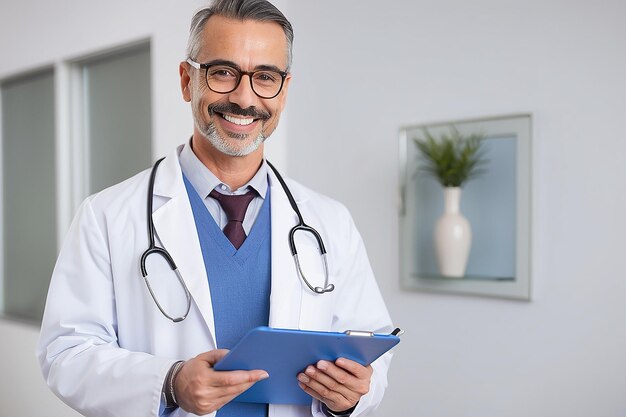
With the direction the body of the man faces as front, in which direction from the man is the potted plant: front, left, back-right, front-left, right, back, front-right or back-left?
back-left

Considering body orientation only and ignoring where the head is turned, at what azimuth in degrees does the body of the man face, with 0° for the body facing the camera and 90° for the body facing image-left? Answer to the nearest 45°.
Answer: approximately 0°

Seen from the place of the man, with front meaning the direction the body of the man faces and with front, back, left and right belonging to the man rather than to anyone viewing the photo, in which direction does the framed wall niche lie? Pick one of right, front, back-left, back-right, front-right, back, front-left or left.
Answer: back-left

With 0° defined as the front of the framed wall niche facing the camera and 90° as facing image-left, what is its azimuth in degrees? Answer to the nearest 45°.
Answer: approximately 45°

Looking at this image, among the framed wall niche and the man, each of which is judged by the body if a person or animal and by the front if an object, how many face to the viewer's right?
0

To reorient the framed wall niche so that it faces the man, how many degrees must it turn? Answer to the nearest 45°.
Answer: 0° — it already faces them

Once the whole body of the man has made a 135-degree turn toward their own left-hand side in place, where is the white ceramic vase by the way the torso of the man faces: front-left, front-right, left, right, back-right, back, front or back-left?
front
